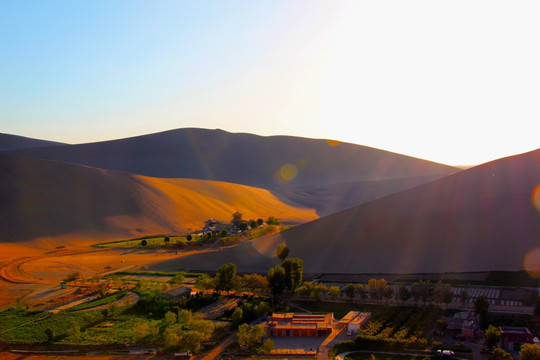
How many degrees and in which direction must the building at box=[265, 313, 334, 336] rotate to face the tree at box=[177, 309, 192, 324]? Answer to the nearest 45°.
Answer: approximately 90° to its right

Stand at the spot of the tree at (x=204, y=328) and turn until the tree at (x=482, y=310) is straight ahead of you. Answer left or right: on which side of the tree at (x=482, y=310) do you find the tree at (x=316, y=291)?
left

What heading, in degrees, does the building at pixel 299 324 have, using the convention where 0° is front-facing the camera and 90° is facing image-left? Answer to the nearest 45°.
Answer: approximately 0°

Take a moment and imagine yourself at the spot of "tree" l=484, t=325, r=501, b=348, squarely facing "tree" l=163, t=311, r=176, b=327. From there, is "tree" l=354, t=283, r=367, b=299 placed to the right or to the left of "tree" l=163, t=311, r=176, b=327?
right

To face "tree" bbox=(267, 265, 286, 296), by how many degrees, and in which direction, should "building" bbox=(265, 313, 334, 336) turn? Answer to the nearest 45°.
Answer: approximately 180°

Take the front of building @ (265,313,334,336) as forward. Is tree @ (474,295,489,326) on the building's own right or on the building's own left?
on the building's own left

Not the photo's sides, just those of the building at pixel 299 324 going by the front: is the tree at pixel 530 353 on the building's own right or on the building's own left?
on the building's own left

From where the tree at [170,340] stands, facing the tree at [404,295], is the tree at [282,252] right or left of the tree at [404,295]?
left

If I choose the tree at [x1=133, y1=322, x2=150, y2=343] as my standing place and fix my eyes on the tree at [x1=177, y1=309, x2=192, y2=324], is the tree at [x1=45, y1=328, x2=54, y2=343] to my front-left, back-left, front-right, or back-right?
back-left

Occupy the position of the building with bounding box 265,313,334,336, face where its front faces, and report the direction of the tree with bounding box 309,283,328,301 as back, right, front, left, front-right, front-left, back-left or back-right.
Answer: back

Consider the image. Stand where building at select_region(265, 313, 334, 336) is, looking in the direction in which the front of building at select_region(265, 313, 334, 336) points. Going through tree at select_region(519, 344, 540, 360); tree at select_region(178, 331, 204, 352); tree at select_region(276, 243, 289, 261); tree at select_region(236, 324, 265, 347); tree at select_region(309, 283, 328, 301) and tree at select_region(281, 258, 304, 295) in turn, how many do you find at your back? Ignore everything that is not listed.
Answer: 3

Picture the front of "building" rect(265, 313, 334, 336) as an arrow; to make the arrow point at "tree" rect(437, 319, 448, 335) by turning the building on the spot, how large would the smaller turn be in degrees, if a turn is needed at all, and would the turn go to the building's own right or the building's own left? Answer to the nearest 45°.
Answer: approximately 90° to the building's own left

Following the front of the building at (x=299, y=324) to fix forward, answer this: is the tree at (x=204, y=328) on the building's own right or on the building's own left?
on the building's own right

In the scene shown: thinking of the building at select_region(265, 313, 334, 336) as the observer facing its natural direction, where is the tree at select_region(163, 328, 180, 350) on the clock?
The tree is roughly at 2 o'clock from the building.

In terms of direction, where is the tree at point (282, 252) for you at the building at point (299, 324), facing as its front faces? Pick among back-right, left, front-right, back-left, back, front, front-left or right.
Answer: back
